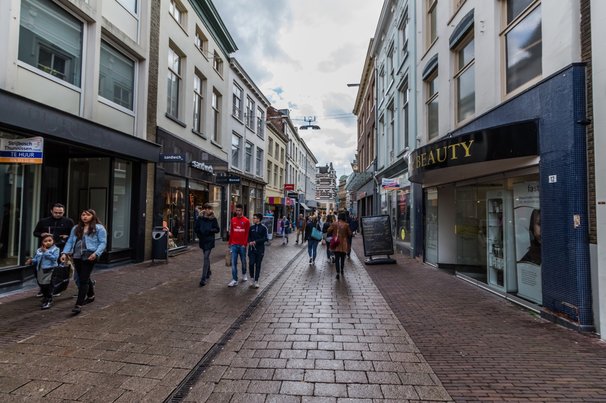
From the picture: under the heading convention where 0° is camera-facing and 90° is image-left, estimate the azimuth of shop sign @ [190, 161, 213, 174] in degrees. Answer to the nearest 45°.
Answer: approximately 315°

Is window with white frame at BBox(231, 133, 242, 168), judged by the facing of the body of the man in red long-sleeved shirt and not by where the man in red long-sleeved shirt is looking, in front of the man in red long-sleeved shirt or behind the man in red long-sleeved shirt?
behind

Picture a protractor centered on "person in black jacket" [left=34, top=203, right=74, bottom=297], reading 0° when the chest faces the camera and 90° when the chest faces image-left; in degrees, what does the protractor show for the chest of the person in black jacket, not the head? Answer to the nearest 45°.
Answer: approximately 0°

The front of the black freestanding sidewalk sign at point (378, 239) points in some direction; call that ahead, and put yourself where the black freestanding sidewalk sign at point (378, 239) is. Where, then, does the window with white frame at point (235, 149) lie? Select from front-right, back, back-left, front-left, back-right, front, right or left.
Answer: back-right

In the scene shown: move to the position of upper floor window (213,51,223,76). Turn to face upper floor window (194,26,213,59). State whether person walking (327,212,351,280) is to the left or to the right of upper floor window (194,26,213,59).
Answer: left
